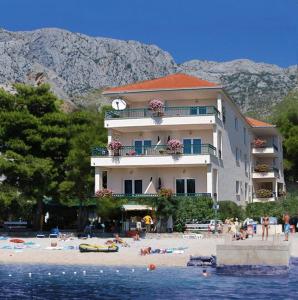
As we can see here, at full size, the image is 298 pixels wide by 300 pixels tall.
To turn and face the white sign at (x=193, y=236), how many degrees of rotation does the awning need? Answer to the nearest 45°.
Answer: approximately 45° to its left

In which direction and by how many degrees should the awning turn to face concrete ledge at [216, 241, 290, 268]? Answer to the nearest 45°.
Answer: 0° — it already faces it

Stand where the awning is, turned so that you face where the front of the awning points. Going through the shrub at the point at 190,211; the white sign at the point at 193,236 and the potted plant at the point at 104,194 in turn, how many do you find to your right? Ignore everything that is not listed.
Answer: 1

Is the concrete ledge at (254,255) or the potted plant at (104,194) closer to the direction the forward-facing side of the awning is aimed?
the concrete ledge

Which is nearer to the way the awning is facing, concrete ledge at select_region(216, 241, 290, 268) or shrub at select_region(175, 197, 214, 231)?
the concrete ledge

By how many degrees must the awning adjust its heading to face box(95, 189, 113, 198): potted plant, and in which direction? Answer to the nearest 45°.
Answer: approximately 90° to its right

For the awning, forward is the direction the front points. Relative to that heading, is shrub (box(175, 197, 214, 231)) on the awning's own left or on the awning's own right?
on the awning's own left

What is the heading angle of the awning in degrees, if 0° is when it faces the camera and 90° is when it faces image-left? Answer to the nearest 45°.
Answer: approximately 0°
